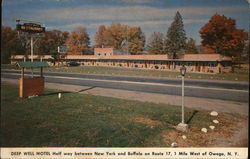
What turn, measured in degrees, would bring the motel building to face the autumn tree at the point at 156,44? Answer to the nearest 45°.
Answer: approximately 135° to its right

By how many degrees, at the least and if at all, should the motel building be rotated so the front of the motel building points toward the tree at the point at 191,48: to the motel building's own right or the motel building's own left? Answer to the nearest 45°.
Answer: approximately 180°

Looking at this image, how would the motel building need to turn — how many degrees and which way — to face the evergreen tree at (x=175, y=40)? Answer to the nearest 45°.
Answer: approximately 135° to its left

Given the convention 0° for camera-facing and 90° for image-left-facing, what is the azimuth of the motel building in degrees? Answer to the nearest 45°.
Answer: approximately 45°
